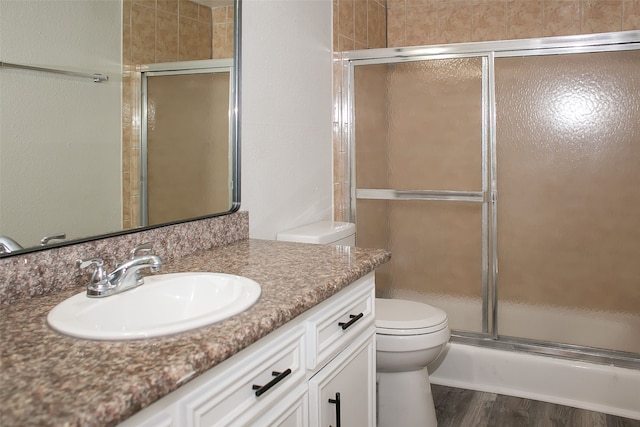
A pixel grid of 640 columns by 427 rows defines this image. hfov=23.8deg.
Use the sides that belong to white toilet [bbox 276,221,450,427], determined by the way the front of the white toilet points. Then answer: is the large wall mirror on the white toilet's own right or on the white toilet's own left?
on the white toilet's own right

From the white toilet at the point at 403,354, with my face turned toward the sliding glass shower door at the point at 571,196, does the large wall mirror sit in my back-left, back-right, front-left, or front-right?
back-right

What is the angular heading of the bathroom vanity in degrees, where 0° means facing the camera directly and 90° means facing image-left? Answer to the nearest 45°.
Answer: approximately 315°

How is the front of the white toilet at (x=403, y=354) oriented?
to the viewer's right

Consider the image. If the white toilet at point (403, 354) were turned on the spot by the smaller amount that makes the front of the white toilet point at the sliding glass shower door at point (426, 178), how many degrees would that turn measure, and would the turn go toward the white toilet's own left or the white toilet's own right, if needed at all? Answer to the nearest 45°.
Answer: approximately 90° to the white toilet's own left

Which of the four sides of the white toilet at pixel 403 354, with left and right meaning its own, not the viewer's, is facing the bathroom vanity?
right

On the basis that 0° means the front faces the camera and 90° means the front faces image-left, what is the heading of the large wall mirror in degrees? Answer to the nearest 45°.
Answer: approximately 315°

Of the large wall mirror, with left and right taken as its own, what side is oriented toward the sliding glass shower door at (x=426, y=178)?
left

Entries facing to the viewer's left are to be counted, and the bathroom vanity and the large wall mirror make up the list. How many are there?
0
